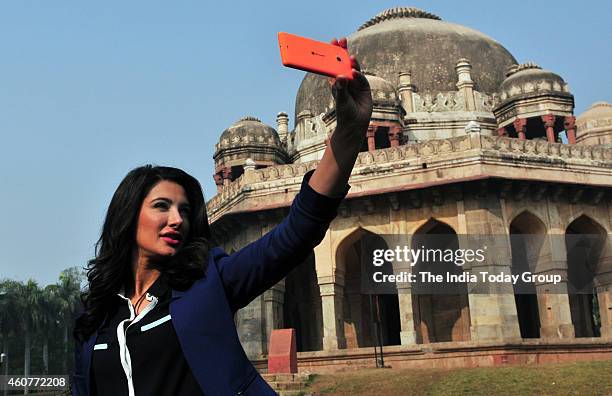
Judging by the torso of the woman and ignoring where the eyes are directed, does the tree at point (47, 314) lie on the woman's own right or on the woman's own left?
on the woman's own right

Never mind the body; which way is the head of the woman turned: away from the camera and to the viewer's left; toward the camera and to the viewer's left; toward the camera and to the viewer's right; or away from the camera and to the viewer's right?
toward the camera and to the viewer's right

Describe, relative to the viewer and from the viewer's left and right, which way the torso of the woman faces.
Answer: facing the viewer and to the left of the viewer
